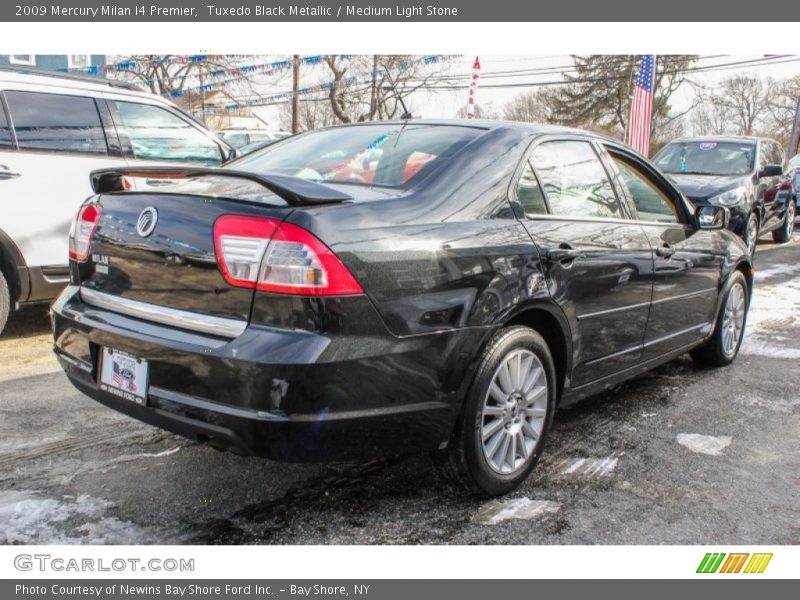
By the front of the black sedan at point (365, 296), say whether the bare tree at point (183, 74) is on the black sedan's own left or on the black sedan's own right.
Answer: on the black sedan's own left

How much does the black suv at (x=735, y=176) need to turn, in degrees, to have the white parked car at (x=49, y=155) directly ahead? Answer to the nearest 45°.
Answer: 0° — it already faces it

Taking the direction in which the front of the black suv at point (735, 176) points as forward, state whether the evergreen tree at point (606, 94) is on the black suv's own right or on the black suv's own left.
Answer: on the black suv's own right

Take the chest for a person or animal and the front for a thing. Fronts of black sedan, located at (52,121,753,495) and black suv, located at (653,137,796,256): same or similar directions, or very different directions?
very different directions

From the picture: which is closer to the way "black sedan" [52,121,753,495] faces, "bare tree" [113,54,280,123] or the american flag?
the american flag

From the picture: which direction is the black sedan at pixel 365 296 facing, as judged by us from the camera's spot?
facing away from the viewer and to the right of the viewer

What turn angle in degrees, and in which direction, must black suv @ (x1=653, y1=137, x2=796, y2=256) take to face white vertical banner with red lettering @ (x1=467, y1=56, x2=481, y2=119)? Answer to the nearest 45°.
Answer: approximately 90° to its right

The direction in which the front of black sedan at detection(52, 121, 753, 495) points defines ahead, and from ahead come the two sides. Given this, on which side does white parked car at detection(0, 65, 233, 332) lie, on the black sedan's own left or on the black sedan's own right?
on the black sedan's own left

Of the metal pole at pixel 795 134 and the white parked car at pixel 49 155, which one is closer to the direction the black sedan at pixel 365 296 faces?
the metal pole

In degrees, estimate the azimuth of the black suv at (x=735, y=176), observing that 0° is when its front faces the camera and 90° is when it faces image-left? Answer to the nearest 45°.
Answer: approximately 45°

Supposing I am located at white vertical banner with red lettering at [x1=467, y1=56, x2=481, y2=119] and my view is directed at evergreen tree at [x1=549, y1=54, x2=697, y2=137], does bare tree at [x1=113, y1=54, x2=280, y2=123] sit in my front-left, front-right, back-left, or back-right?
front-left

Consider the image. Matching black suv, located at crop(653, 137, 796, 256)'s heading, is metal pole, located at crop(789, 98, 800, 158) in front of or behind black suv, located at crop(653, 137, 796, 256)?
behind

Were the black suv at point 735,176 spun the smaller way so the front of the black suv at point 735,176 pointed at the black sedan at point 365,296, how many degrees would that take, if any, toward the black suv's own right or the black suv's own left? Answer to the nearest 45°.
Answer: approximately 45° to the black suv's own left

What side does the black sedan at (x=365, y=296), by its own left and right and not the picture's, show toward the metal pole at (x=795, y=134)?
front

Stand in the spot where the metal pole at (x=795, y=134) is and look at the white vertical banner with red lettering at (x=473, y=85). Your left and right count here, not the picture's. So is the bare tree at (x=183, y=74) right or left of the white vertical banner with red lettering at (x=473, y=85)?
right
